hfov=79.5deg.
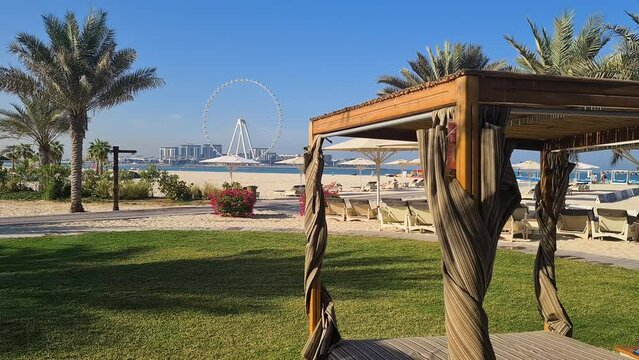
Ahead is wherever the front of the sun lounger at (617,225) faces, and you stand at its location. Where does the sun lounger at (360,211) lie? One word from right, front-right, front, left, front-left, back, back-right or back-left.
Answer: left

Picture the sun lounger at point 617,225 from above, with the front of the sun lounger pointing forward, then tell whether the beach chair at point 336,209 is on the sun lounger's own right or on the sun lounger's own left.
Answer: on the sun lounger's own left

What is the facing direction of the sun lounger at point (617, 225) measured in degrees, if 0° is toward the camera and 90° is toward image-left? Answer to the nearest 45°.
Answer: approximately 180°

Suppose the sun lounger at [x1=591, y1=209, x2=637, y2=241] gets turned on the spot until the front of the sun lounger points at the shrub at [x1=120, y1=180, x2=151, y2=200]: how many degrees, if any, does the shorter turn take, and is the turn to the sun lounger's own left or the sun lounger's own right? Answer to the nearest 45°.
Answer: approximately 90° to the sun lounger's own left

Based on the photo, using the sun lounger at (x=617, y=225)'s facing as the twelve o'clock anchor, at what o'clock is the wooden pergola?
The wooden pergola is roughly at 6 o'clock from the sun lounger.

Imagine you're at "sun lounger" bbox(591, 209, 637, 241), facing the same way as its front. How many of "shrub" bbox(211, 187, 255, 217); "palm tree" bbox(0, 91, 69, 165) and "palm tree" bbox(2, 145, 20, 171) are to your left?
3

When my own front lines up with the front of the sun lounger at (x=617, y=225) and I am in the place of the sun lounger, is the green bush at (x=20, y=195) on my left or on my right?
on my left

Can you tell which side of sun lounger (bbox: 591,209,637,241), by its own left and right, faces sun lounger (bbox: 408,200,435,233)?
left

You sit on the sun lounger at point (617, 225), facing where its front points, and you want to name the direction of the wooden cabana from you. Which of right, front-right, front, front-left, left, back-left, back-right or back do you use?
back

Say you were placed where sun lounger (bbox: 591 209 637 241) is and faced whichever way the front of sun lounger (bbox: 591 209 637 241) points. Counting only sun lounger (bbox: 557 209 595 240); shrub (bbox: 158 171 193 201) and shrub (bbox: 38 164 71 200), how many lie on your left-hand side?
3

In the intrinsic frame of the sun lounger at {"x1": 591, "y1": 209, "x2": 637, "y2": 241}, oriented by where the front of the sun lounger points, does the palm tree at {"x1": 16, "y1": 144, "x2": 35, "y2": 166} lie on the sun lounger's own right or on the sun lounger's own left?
on the sun lounger's own left

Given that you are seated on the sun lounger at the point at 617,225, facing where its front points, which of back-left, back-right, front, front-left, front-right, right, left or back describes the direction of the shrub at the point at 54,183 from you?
left
